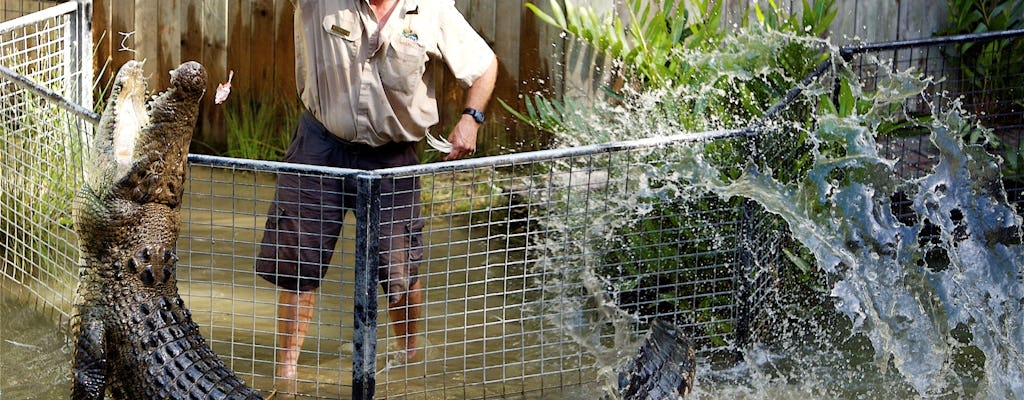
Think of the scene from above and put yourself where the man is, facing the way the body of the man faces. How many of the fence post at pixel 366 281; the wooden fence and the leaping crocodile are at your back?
1

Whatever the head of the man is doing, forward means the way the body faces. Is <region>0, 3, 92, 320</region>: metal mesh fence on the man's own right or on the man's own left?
on the man's own right

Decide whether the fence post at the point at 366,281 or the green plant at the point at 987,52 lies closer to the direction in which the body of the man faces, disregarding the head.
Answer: the fence post

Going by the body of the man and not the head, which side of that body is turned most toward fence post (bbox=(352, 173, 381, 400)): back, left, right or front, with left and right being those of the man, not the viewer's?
front

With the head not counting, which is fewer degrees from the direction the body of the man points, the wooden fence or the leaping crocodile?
the leaping crocodile

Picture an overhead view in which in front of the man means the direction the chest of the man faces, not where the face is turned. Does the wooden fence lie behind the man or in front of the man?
behind

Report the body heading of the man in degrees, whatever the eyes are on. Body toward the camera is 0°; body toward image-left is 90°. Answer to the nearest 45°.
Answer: approximately 0°
